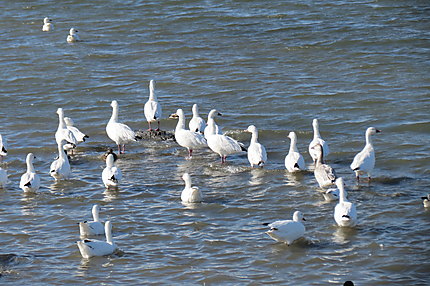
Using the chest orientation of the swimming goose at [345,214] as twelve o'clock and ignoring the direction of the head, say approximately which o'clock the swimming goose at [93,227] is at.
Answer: the swimming goose at [93,227] is roughly at 9 o'clock from the swimming goose at [345,214].

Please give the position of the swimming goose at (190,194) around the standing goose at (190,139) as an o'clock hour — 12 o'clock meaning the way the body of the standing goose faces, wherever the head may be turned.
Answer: The swimming goose is roughly at 9 o'clock from the standing goose.

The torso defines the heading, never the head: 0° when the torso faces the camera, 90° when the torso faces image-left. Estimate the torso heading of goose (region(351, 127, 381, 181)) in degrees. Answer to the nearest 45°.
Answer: approximately 225°

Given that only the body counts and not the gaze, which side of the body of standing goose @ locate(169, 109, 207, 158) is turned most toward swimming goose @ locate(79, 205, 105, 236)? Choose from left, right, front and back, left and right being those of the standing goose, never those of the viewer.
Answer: left

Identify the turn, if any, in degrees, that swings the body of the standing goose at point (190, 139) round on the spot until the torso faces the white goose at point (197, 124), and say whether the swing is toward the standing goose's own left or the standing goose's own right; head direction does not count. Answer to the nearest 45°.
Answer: approximately 90° to the standing goose's own right

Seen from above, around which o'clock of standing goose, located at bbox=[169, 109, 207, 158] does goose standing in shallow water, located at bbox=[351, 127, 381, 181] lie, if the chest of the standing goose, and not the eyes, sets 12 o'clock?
The goose standing in shallow water is roughly at 7 o'clock from the standing goose.

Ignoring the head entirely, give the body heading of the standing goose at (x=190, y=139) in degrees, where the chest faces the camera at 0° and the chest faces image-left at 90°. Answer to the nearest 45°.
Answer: approximately 90°

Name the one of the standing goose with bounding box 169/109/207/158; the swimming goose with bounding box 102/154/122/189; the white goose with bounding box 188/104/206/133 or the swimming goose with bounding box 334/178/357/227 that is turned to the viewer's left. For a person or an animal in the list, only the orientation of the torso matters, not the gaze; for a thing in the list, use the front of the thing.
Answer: the standing goose

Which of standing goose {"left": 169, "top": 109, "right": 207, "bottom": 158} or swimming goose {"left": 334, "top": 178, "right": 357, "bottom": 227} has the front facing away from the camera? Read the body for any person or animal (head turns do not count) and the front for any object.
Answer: the swimming goose

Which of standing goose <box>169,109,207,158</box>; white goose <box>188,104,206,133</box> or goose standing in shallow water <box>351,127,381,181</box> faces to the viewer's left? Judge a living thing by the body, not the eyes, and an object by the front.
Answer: the standing goose
